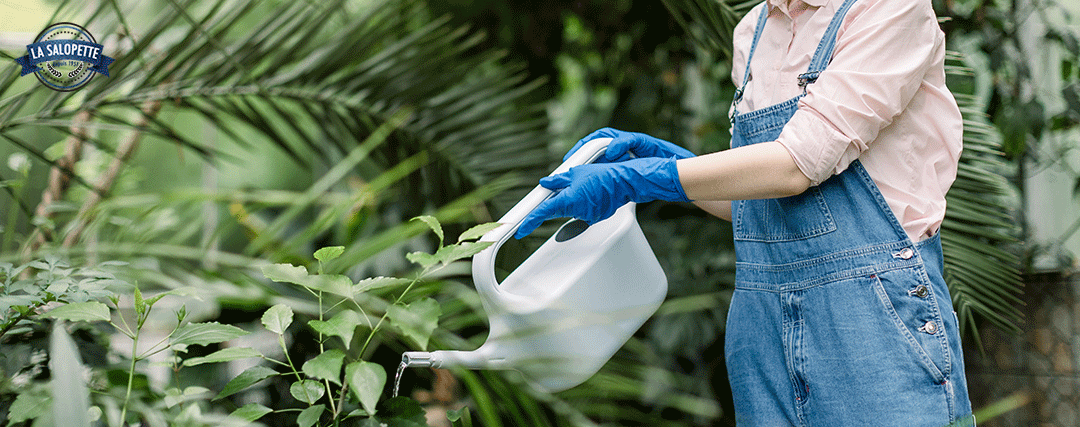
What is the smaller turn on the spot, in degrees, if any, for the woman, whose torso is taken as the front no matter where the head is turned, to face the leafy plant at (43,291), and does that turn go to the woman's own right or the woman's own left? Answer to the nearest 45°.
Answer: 0° — they already face it

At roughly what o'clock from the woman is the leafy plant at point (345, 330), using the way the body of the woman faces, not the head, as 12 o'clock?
The leafy plant is roughly at 12 o'clock from the woman.

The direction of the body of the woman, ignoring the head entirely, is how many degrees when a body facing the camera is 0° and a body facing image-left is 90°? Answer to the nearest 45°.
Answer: approximately 45°
